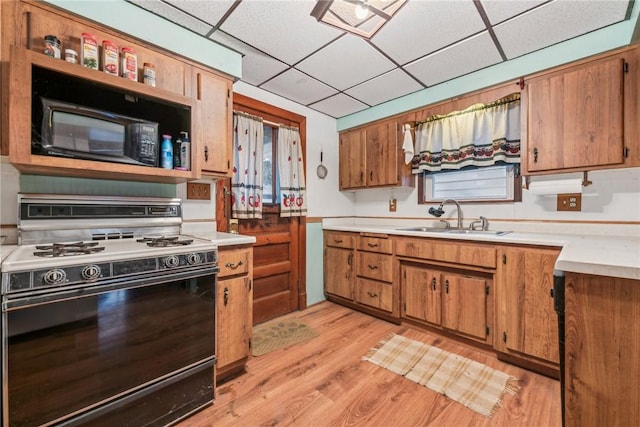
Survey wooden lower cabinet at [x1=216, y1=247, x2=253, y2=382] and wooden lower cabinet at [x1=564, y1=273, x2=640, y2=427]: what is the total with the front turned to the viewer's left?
1

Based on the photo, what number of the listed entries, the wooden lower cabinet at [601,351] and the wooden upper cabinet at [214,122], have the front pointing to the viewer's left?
1

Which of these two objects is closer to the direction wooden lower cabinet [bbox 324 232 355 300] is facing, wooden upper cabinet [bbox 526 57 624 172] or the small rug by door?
the small rug by door

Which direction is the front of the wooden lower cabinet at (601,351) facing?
to the viewer's left

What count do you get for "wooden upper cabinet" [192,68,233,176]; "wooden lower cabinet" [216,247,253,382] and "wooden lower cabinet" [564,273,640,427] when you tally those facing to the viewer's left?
1

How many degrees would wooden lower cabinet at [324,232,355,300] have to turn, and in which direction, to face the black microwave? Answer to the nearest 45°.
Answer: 0° — it already faces it

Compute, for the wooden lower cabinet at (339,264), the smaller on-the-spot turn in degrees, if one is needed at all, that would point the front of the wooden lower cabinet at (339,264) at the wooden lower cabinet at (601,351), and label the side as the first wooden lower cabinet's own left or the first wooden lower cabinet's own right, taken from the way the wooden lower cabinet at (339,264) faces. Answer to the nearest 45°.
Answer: approximately 90° to the first wooden lower cabinet's own left

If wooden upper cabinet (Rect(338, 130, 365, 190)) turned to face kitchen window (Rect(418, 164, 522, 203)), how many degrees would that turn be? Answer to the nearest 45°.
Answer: approximately 90° to its left

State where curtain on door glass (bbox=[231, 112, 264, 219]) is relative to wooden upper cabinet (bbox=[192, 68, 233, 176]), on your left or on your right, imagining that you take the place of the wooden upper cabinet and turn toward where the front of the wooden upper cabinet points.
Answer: on your left
